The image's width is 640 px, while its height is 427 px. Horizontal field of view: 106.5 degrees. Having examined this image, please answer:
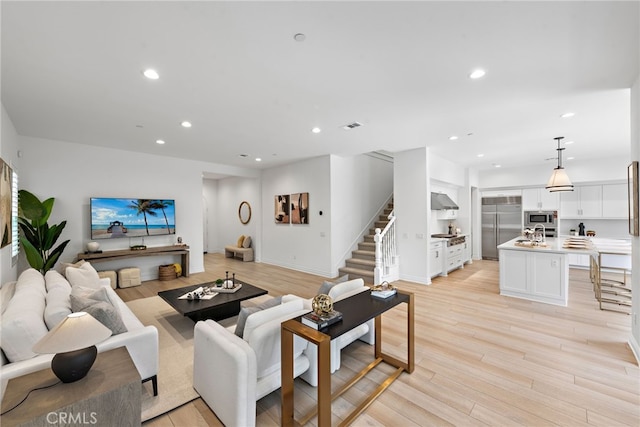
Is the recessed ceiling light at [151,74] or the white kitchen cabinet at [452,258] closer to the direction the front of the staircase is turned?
the recessed ceiling light

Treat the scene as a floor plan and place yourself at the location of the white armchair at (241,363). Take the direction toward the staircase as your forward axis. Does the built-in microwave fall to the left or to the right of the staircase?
right

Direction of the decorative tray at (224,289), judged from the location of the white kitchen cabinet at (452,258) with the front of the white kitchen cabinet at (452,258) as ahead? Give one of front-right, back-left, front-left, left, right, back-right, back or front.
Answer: right

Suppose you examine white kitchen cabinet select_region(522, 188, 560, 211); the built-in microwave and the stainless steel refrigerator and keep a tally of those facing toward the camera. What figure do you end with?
3

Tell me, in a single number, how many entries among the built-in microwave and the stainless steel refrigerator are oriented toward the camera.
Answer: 2

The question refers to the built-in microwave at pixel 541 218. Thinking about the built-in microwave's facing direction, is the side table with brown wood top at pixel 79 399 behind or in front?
in front

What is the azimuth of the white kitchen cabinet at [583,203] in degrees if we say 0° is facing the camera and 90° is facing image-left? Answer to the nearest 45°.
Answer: approximately 0°

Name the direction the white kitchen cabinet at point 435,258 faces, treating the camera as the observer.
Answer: facing the viewer and to the right of the viewer

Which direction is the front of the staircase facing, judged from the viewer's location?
facing the viewer and to the left of the viewer

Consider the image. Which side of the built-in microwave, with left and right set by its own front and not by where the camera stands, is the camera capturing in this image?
front

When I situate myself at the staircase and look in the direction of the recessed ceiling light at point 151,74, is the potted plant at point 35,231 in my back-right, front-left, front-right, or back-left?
front-right

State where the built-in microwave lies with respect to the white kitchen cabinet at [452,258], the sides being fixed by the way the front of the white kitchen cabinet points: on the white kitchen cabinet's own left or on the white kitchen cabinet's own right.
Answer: on the white kitchen cabinet's own left

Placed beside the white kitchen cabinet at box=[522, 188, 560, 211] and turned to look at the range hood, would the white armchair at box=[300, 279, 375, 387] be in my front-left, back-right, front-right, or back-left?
front-left

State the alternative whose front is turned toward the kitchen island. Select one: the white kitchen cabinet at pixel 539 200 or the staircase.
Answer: the white kitchen cabinet

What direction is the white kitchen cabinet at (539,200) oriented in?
toward the camera

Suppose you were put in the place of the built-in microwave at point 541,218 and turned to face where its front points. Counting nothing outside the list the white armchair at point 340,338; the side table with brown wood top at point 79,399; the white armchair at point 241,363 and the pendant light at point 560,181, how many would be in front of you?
4

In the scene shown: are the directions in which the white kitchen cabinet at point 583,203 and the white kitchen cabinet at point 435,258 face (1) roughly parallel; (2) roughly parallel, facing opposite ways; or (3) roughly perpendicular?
roughly perpendicular

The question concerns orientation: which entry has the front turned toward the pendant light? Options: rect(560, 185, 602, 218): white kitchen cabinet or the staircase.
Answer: the white kitchen cabinet
